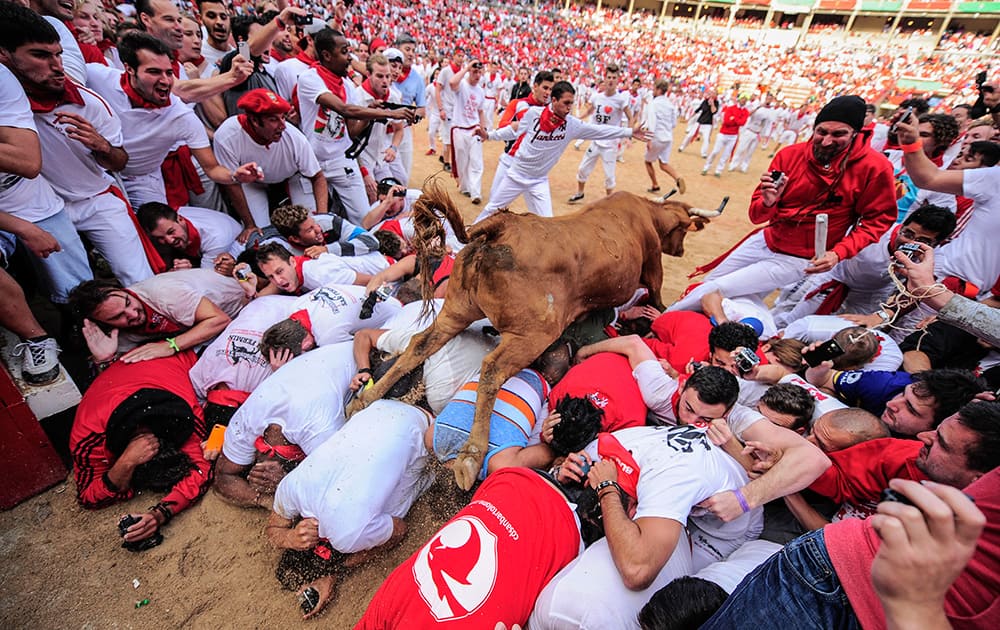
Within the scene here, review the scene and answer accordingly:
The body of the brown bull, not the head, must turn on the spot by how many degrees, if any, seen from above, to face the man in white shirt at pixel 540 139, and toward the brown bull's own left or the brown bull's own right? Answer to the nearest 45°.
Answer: approximately 45° to the brown bull's own left

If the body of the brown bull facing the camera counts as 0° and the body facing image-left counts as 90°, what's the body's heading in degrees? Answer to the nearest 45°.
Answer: approximately 225°

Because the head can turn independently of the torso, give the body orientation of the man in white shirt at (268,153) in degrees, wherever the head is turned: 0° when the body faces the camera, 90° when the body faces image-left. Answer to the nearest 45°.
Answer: approximately 315°

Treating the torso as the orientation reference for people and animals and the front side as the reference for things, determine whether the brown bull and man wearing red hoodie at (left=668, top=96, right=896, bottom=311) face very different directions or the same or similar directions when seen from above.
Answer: very different directions

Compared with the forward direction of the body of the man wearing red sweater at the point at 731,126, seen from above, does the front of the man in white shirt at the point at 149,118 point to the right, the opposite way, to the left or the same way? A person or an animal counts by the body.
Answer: to the left

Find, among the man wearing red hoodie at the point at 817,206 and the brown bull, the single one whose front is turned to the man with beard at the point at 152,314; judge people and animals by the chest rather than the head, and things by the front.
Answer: the man wearing red hoodie

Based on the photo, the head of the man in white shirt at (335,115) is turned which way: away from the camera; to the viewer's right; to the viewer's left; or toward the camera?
to the viewer's right

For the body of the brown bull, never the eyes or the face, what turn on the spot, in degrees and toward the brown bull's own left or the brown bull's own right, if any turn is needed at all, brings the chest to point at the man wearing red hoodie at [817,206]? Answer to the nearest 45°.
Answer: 0° — it already faces them

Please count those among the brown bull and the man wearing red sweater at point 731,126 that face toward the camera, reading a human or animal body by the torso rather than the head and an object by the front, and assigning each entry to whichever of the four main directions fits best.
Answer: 1

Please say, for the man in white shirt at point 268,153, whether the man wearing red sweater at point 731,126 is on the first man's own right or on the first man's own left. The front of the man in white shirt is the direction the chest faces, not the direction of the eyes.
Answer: on the first man's own left

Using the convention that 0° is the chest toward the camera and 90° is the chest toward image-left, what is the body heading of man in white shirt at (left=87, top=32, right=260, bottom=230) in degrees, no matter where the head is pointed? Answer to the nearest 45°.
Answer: approximately 315°
